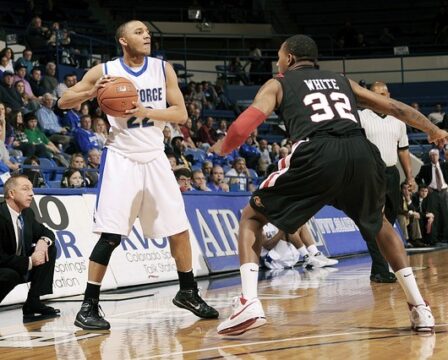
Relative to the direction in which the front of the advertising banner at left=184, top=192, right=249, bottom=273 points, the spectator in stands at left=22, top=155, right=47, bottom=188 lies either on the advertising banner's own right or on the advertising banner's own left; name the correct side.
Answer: on the advertising banner's own right

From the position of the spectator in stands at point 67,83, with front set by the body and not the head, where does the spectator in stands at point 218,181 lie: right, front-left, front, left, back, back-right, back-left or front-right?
front

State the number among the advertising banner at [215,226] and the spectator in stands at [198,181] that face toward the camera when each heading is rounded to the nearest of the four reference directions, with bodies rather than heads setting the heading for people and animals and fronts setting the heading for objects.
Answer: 2

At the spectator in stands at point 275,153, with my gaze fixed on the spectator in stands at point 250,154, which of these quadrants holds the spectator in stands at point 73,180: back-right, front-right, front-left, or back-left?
front-left

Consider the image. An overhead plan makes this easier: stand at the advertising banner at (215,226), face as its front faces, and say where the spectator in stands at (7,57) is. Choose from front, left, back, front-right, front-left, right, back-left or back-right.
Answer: back-right

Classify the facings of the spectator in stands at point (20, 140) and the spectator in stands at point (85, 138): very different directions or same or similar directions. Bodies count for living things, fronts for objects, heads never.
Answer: same or similar directions

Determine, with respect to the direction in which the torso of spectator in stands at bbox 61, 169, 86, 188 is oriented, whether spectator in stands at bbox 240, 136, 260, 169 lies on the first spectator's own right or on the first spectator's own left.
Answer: on the first spectator's own left

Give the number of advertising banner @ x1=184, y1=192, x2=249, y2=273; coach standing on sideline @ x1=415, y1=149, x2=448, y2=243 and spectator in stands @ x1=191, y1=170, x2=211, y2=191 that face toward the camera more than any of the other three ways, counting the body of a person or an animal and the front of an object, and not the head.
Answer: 3

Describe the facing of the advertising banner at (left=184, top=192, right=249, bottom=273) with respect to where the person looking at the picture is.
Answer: facing the viewer

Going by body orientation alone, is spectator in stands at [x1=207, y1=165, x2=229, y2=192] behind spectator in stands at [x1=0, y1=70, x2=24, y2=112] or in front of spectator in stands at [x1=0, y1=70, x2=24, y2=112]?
in front

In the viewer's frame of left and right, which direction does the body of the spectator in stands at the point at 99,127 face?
facing the viewer and to the right of the viewer

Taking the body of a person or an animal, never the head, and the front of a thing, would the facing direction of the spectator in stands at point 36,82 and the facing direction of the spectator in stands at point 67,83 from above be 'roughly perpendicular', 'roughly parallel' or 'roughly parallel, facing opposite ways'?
roughly parallel

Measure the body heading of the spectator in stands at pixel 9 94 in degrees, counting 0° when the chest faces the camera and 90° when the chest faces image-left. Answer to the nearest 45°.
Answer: approximately 315°
